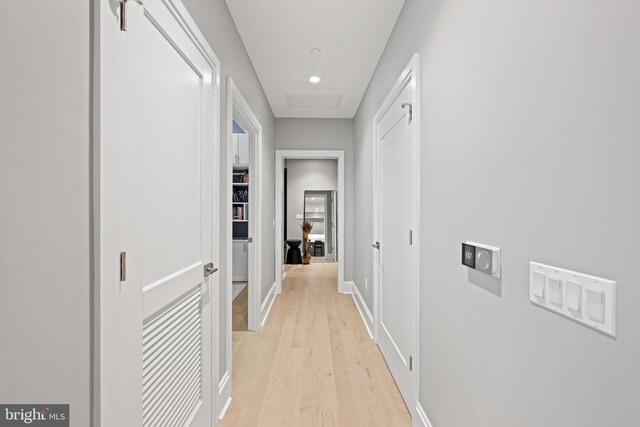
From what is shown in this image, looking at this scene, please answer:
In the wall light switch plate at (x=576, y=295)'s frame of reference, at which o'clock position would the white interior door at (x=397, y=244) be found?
The white interior door is roughly at 3 o'clock from the wall light switch plate.

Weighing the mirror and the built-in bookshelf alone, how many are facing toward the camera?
2

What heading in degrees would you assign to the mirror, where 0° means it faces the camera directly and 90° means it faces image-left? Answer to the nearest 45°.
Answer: approximately 0°

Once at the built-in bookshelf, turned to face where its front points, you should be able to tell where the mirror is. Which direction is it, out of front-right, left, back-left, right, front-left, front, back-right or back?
back-left

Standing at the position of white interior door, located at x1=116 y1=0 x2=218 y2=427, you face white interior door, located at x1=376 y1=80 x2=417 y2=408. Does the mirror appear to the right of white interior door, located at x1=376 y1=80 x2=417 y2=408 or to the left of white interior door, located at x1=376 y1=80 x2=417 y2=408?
left

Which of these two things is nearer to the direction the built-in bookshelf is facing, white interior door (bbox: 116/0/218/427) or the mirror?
the white interior door

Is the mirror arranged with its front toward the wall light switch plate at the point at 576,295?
yes

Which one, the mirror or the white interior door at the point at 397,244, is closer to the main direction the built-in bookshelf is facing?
the white interior door

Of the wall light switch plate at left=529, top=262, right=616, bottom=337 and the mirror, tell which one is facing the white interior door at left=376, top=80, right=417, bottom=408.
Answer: the mirror

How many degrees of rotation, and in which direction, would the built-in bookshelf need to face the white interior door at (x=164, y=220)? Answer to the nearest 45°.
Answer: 0° — it already faces it

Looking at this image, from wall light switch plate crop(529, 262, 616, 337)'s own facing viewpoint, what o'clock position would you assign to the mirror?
The mirror is roughly at 3 o'clock from the wall light switch plate.

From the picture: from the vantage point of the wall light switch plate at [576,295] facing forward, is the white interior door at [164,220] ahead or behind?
ahead
